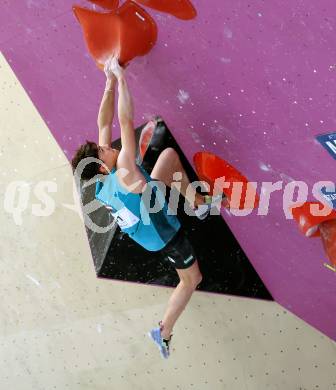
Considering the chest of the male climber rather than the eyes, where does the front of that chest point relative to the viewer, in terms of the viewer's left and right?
facing away from the viewer and to the right of the viewer

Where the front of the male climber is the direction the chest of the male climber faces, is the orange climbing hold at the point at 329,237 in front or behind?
in front
